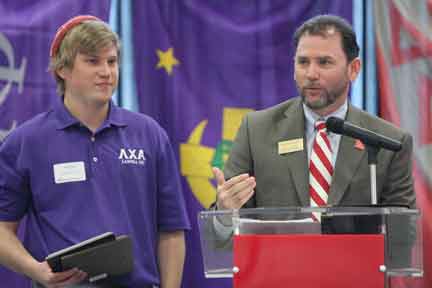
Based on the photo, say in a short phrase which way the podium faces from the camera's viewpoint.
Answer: facing the viewer

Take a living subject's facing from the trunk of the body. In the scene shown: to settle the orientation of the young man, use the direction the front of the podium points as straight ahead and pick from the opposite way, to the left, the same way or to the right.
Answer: the same way

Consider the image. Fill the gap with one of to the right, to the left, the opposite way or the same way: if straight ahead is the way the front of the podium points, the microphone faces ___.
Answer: to the right

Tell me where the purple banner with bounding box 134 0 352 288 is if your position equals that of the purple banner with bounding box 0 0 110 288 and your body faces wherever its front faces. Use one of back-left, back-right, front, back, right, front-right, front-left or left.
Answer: left

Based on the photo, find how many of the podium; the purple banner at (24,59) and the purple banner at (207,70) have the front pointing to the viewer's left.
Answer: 0

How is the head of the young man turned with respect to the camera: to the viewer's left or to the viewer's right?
to the viewer's right

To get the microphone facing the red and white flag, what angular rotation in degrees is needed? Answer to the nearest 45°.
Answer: approximately 90° to its right

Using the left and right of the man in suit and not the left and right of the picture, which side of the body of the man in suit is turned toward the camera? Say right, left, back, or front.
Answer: front

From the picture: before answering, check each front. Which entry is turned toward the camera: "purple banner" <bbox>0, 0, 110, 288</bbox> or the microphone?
the purple banner

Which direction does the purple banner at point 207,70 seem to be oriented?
toward the camera

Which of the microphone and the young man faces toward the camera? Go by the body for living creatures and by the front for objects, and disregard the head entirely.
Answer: the young man

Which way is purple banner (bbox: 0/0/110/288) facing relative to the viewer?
toward the camera

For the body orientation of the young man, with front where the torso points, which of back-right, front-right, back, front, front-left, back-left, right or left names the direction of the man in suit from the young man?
left

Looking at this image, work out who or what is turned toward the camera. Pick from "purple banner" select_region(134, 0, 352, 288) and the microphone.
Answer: the purple banner
